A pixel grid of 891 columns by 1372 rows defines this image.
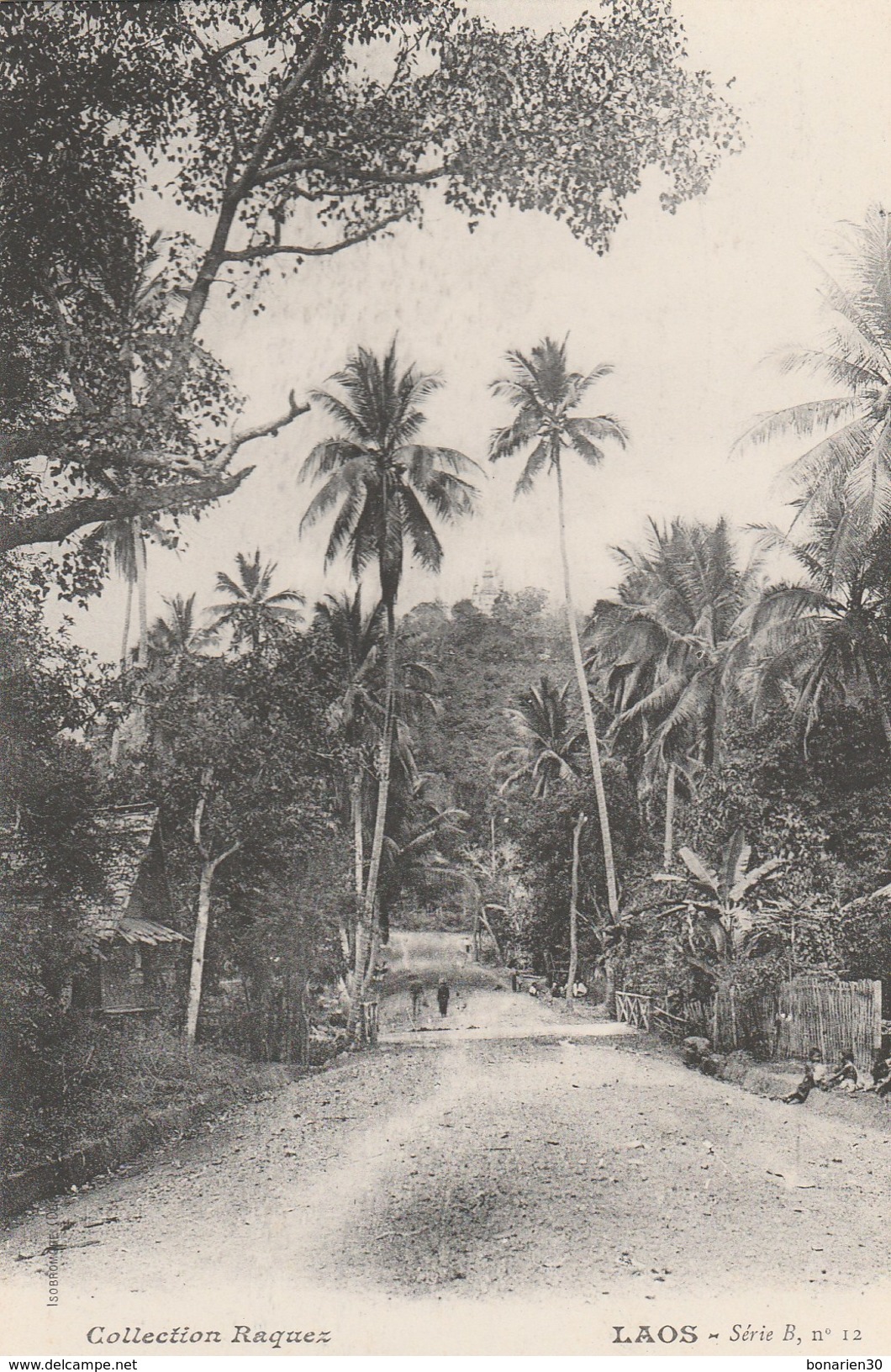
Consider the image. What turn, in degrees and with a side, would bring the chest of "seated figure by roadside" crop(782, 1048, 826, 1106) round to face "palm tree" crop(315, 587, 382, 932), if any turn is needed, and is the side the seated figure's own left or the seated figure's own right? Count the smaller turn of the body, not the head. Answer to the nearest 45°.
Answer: approximately 90° to the seated figure's own right

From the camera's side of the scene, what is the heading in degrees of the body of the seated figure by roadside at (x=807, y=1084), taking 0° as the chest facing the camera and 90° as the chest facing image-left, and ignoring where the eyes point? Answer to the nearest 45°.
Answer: approximately 45°
